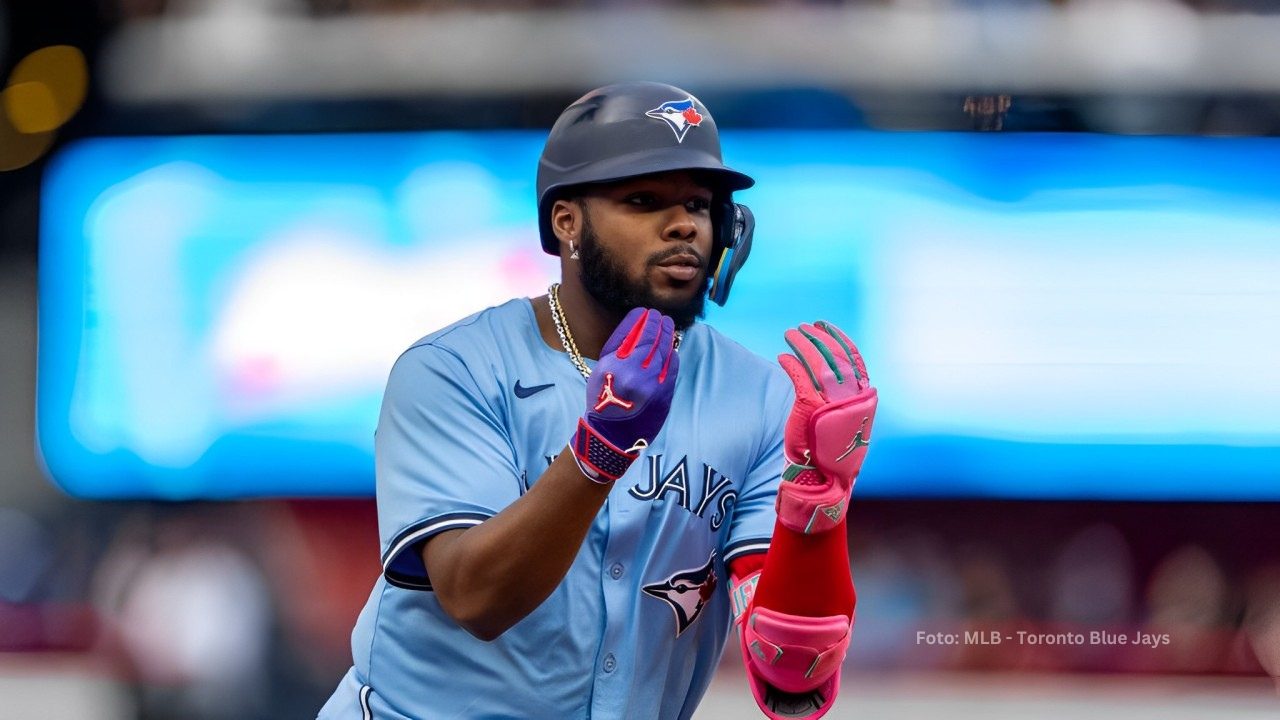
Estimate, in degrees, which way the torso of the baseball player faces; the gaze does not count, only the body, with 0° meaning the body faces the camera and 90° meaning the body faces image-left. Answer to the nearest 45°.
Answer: approximately 315°
